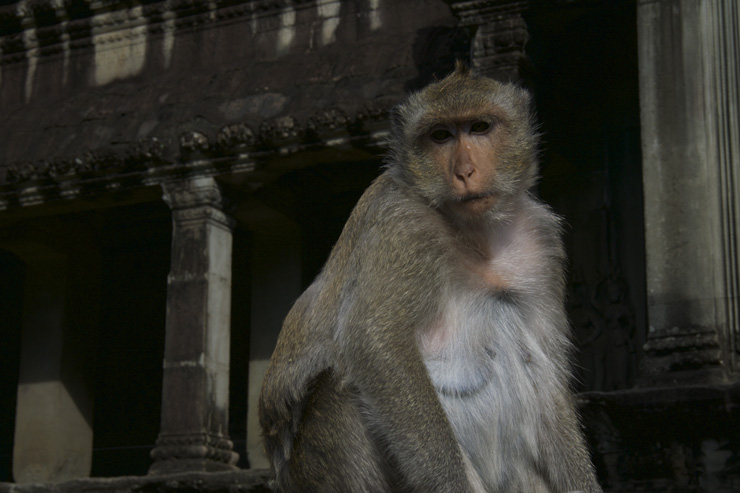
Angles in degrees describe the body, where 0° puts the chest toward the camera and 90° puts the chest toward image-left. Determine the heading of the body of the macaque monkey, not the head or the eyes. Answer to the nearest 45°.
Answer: approximately 315°
